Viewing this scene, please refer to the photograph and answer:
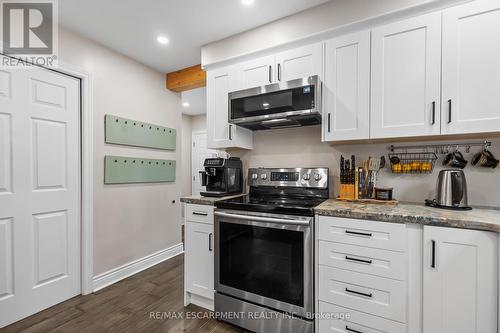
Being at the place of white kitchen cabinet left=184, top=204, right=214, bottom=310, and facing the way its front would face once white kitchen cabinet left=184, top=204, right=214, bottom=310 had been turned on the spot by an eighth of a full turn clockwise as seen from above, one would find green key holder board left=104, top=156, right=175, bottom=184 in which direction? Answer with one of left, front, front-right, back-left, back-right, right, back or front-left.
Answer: front-right

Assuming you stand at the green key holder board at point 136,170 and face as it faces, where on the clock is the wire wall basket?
The wire wall basket is roughly at 12 o'clock from the green key holder board.

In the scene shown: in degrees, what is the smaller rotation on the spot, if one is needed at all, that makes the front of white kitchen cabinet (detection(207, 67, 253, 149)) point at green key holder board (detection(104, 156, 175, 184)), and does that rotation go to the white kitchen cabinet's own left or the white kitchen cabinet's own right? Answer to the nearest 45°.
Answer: approximately 90° to the white kitchen cabinet's own right

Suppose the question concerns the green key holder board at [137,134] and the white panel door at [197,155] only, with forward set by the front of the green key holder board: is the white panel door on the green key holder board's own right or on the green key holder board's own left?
on the green key holder board's own left

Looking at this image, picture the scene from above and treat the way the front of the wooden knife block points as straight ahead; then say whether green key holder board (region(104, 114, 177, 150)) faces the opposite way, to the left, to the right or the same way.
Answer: to the left

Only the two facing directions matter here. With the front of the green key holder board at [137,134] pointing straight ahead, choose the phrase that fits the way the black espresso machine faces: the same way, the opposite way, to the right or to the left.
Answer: to the right

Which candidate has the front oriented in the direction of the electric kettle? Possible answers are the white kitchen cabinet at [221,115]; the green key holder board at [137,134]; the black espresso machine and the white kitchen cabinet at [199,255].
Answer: the green key holder board

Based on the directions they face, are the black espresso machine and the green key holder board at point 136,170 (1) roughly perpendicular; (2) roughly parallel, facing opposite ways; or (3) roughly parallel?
roughly perpendicular

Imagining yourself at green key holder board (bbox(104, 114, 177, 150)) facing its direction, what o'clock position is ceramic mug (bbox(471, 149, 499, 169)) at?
The ceramic mug is roughly at 12 o'clock from the green key holder board.

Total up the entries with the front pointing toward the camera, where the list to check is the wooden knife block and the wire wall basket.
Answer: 2

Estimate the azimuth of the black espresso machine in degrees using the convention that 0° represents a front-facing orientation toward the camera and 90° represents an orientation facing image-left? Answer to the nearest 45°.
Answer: approximately 45°
